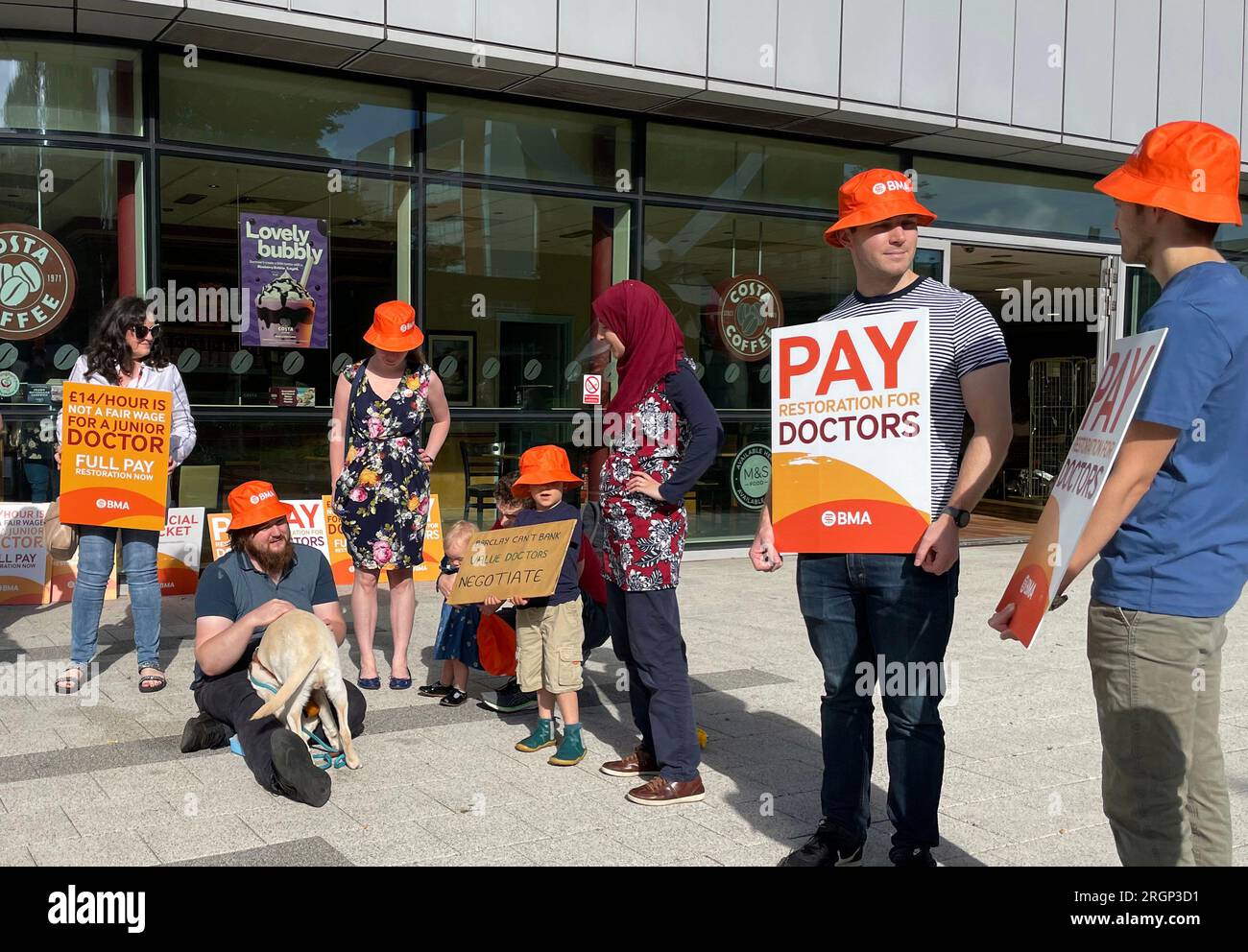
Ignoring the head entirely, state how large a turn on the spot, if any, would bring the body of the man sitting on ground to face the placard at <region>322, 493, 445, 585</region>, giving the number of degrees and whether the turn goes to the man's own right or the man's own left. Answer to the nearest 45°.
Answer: approximately 135° to the man's own left

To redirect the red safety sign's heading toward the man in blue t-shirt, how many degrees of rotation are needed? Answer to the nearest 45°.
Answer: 0° — it already faces them

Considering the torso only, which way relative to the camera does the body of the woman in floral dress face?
toward the camera

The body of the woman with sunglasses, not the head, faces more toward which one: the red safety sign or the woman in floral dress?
the woman in floral dress

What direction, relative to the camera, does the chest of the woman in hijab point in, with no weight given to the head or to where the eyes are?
to the viewer's left

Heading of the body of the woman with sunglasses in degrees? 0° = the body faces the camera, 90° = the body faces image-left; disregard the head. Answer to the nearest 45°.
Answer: approximately 0°

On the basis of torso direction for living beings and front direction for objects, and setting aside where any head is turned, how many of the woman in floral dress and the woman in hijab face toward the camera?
1

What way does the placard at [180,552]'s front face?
toward the camera

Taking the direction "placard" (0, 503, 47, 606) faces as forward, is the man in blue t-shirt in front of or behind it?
in front

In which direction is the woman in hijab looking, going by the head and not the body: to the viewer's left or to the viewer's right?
to the viewer's left

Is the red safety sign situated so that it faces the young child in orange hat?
yes

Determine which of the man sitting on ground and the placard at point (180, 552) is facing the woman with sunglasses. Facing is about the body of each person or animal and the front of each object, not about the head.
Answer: the placard

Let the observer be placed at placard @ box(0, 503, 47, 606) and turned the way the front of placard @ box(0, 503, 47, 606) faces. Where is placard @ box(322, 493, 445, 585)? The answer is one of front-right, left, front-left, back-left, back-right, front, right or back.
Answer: left

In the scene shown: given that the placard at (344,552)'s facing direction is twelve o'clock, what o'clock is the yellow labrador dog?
The yellow labrador dog is roughly at 12 o'clock from the placard.

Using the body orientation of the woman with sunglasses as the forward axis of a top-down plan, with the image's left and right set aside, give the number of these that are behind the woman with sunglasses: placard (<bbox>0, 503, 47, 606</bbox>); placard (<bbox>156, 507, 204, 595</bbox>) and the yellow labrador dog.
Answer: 2

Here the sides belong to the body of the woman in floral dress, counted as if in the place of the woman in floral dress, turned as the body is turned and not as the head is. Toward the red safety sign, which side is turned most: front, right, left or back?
back
